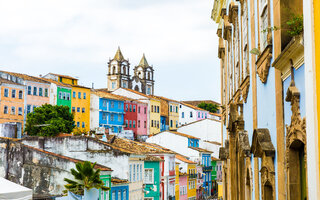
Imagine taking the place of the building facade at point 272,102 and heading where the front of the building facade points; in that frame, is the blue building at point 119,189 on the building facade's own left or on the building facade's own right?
on the building facade's own right

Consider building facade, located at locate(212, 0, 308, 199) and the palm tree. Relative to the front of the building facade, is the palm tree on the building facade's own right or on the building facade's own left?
on the building facade's own right

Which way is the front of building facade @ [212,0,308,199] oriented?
to the viewer's left
